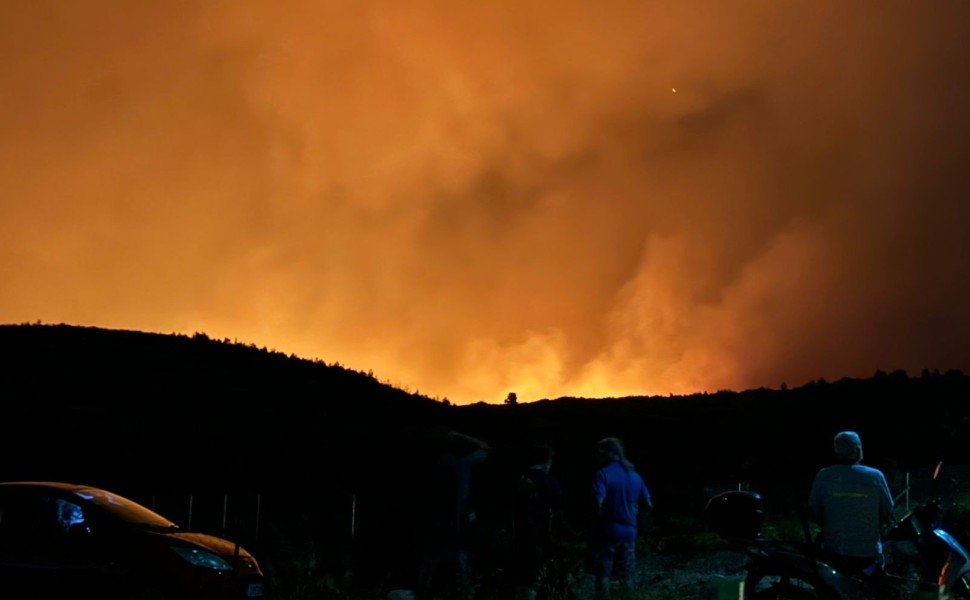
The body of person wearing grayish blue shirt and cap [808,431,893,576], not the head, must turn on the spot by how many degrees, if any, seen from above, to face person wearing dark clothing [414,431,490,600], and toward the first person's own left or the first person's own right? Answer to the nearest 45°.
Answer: approximately 45° to the first person's own left

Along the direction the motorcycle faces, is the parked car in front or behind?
behind

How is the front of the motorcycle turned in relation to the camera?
facing to the right of the viewer

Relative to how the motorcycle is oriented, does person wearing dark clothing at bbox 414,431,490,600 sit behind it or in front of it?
behind

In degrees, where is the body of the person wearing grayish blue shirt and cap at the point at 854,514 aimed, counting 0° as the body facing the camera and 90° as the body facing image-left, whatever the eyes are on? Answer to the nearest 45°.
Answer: approximately 180°

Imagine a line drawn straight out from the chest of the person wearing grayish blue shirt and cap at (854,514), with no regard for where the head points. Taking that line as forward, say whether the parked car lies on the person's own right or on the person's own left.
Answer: on the person's own left

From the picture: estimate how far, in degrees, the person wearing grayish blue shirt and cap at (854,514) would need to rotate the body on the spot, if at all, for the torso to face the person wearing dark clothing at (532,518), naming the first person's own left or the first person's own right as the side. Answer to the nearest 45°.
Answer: approximately 45° to the first person's own left
